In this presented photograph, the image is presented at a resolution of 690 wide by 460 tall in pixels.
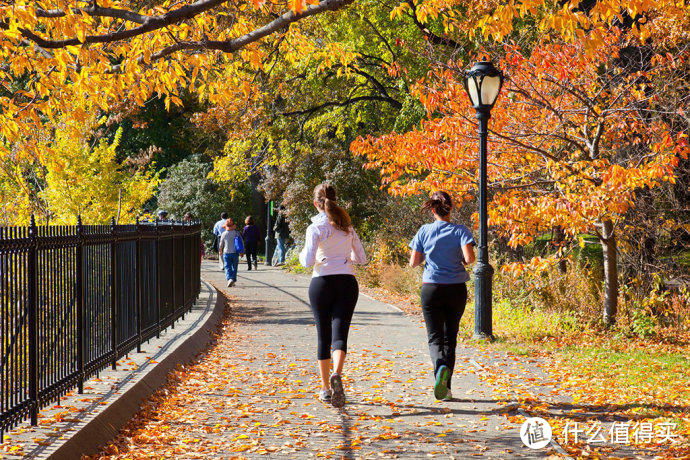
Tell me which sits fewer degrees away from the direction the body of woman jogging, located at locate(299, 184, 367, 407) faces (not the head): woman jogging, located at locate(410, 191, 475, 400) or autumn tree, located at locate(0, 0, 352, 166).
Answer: the autumn tree

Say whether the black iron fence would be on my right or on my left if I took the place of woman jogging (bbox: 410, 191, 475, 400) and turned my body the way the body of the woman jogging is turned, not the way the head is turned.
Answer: on my left

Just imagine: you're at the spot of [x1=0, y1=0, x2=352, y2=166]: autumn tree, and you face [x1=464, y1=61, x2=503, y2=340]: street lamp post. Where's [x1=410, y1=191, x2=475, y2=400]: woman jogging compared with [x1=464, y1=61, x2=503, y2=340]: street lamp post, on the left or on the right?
right

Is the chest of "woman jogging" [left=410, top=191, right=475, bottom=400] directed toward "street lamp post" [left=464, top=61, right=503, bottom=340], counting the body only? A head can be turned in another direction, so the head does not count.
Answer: yes

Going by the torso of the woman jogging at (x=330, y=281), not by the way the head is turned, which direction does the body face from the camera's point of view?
away from the camera

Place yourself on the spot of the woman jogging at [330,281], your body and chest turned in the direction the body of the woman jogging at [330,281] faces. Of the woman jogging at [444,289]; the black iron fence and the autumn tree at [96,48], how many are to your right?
1

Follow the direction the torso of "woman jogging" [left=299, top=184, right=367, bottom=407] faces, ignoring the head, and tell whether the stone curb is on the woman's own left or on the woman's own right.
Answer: on the woman's own left

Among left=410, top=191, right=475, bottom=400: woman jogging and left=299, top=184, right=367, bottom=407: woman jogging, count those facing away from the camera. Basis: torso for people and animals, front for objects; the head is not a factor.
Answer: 2

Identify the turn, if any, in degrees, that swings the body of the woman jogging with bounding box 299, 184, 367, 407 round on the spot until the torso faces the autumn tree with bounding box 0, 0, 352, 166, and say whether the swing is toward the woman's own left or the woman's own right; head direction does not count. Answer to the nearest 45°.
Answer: approximately 45° to the woman's own left

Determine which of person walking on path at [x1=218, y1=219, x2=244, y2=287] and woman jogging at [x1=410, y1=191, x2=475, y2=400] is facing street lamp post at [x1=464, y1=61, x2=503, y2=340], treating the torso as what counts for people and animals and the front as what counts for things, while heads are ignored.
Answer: the woman jogging

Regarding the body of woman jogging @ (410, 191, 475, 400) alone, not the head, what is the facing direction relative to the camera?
away from the camera

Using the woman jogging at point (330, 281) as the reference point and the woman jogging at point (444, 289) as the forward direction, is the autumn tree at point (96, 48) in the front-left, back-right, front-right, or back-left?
back-left
